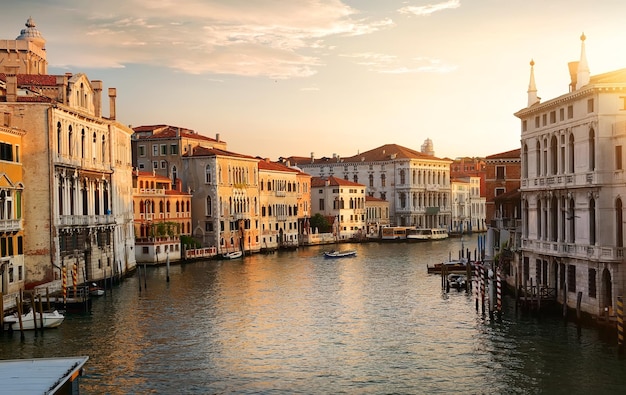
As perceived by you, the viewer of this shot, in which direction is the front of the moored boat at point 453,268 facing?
facing to the left of the viewer

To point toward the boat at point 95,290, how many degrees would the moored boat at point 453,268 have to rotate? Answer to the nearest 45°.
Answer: approximately 45° to its left

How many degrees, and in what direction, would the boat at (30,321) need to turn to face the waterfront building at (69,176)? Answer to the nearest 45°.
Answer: approximately 90° to its left

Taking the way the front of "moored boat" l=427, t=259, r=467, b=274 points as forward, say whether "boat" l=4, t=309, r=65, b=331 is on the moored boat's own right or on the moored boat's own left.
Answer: on the moored boat's own left

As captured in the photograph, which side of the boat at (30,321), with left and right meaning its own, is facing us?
right

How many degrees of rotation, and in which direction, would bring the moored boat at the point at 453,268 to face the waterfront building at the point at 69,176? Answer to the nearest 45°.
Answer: approximately 45° to its left

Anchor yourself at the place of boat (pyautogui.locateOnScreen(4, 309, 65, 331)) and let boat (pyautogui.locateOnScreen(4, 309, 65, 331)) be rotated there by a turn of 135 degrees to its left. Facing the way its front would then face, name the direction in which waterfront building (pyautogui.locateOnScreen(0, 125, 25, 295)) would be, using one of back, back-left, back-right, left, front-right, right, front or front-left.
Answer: front-right

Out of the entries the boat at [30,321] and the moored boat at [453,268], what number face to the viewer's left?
1

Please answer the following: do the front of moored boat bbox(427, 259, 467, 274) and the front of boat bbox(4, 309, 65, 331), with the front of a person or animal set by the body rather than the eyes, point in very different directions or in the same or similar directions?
very different directions
